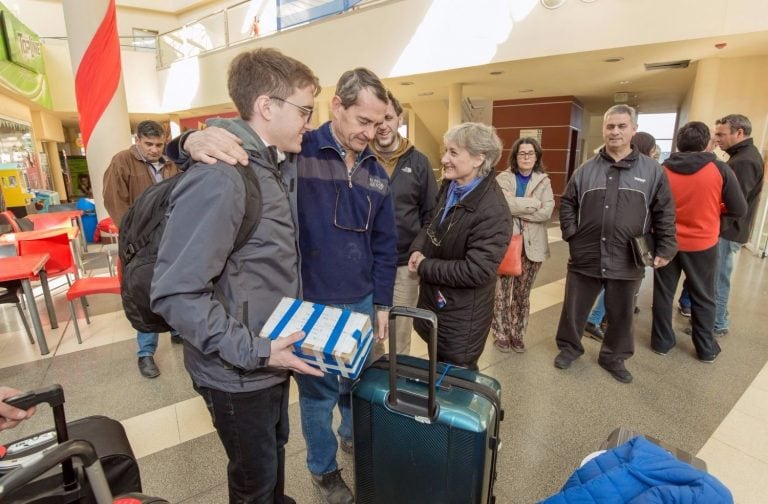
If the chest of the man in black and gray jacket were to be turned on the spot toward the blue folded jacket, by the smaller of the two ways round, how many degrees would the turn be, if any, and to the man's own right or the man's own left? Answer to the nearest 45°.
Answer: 0° — they already face it

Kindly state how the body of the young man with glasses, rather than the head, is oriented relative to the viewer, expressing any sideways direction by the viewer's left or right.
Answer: facing to the right of the viewer

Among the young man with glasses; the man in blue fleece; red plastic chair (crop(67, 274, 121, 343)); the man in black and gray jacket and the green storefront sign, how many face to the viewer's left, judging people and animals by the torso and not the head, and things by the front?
1

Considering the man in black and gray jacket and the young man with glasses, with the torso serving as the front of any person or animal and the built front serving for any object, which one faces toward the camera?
the man in black and gray jacket

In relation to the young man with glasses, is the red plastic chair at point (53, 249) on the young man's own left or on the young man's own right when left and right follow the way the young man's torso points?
on the young man's own left

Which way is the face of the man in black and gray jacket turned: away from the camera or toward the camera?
toward the camera

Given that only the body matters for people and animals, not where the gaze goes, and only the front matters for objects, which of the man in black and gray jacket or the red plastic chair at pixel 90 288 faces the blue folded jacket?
the man in black and gray jacket

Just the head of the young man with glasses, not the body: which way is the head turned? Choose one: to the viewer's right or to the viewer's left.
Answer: to the viewer's right

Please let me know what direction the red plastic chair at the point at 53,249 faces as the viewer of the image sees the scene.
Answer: facing the viewer and to the left of the viewer

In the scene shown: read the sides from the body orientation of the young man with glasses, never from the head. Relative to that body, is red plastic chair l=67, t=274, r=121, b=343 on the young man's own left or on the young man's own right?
on the young man's own left

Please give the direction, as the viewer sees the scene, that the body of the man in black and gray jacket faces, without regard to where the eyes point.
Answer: toward the camera
